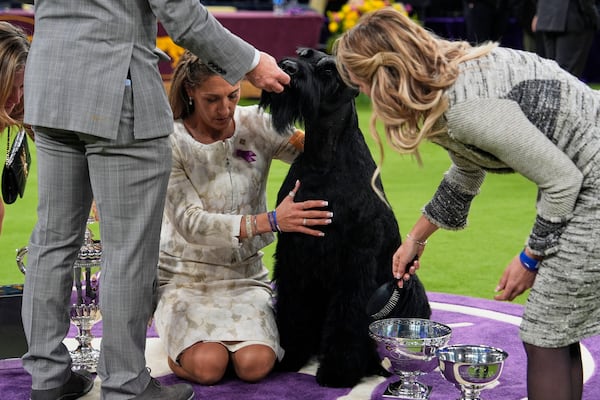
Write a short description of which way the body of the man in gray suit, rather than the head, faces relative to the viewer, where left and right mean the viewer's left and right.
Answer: facing away from the viewer and to the right of the viewer

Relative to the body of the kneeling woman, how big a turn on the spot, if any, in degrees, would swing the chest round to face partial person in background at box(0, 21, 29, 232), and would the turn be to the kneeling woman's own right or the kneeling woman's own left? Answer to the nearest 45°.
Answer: approximately 90° to the kneeling woman's own right

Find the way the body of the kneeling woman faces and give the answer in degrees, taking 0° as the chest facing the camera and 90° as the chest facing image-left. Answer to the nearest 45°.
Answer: approximately 0°

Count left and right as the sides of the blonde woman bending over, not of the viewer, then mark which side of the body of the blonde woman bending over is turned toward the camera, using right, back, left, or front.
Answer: left

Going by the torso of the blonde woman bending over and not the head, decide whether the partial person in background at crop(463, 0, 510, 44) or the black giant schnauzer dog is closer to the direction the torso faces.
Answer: the black giant schnauzer dog
